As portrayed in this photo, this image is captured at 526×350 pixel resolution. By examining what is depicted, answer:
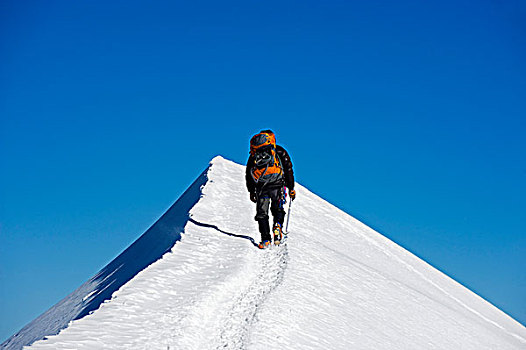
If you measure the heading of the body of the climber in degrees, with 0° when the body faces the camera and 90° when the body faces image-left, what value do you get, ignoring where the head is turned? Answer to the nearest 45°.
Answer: approximately 180°
